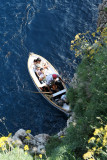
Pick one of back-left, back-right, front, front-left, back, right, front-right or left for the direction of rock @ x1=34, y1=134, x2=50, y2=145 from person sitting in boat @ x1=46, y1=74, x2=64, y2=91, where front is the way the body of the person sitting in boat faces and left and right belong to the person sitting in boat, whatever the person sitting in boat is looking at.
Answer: front-right

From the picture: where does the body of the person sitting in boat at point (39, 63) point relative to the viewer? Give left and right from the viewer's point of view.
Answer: facing the viewer and to the right of the viewer

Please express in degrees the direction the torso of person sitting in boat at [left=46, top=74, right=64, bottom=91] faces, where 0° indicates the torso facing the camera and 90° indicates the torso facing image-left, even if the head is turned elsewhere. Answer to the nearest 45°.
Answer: approximately 315°

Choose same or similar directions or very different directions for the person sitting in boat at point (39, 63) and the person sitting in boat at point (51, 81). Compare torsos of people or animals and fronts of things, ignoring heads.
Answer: same or similar directions

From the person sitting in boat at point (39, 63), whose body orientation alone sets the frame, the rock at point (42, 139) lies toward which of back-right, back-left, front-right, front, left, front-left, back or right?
front-right

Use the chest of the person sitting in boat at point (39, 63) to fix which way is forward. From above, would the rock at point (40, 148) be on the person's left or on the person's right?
on the person's right

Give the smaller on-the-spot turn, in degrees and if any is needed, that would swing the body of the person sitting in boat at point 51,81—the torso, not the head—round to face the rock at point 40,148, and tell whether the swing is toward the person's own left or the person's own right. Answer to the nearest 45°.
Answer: approximately 45° to the person's own right

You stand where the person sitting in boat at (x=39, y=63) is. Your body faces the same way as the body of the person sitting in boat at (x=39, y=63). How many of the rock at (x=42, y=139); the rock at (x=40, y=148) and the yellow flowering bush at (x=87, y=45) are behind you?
0

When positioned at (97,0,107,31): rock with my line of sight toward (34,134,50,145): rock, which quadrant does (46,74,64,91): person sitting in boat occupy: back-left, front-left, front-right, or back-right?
front-right
